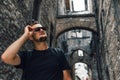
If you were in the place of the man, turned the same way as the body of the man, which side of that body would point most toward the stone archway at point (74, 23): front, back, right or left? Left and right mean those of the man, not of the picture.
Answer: back

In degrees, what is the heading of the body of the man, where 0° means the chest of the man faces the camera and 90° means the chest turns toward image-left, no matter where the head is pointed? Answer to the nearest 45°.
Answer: approximately 0°
